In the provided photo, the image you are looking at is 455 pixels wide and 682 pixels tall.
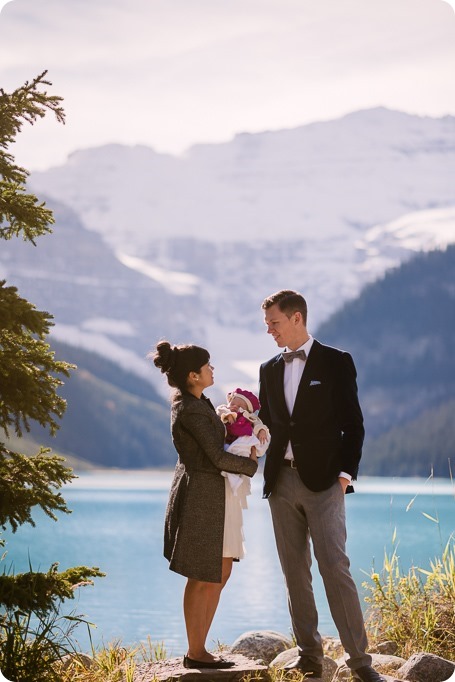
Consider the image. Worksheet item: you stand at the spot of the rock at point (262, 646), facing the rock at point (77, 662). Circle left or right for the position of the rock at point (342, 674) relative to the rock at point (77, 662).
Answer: left

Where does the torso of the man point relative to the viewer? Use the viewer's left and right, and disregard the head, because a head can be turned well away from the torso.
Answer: facing the viewer and to the left of the viewer

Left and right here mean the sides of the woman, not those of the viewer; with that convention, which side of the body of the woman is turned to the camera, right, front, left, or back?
right

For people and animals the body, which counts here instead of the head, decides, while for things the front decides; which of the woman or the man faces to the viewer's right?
the woman

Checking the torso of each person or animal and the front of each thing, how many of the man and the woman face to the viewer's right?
1

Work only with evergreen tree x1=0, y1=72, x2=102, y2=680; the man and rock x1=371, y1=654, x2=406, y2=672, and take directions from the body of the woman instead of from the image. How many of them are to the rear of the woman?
1

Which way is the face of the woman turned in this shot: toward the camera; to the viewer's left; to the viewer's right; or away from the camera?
to the viewer's right

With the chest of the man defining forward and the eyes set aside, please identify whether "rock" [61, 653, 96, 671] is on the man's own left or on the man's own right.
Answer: on the man's own right
